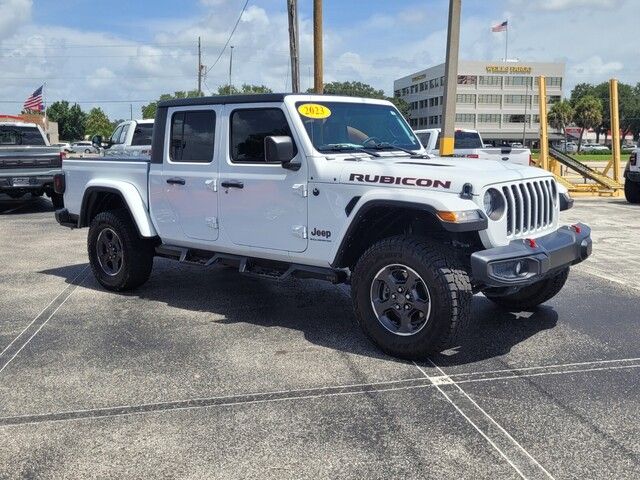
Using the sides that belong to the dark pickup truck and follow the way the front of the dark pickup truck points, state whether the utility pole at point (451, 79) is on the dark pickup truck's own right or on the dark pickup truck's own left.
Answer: on the dark pickup truck's own right

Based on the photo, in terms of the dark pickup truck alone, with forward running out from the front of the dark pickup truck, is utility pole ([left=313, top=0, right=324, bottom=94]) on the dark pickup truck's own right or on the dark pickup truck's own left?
on the dark pickup truck's own right

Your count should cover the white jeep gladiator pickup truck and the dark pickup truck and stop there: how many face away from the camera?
1

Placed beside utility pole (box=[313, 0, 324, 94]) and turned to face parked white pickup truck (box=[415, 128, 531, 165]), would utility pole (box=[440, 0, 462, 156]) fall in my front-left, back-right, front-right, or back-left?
front-right

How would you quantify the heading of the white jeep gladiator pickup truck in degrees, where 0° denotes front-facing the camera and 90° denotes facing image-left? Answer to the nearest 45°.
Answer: approximately 315°

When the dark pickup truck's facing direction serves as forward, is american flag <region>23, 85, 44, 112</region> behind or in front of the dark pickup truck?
in front

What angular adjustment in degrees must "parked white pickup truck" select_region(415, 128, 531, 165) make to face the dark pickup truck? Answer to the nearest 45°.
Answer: approximately 90° to its left

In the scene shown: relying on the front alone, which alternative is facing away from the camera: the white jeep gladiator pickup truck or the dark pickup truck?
the dark pickup truck

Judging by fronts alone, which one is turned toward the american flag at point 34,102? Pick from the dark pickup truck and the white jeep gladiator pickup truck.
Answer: the dark pickup truck

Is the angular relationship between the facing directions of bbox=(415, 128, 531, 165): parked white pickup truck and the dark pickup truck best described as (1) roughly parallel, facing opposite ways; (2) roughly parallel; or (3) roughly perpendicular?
roughly parallel

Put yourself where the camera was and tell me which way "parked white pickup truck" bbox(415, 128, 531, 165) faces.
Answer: facing away from the viewer and to the left of the viewer

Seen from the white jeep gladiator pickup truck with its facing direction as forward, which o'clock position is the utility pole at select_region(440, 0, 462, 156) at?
The utility pole is roughly at 8 o'clock from the white jeep gladiator pickup truck.

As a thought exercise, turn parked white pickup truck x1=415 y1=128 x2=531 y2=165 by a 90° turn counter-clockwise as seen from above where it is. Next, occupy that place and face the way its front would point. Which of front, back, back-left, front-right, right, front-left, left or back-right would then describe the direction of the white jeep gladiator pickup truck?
front-left

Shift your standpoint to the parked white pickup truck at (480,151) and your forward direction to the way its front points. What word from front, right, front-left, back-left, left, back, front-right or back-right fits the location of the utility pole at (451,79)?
back-left

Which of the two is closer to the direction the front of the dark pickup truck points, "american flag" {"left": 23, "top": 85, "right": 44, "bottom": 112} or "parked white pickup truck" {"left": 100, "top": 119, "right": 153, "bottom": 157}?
the american flag

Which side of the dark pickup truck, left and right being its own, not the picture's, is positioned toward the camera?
back
